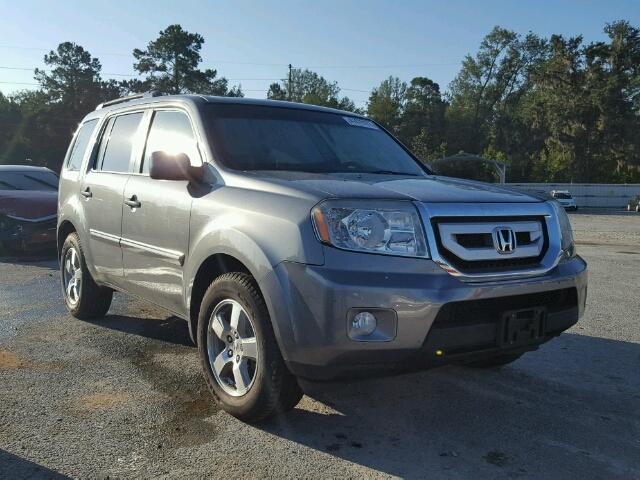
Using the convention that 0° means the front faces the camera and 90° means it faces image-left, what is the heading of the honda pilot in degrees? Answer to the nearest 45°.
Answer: approximately 315°

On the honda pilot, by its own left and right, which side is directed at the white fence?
left
